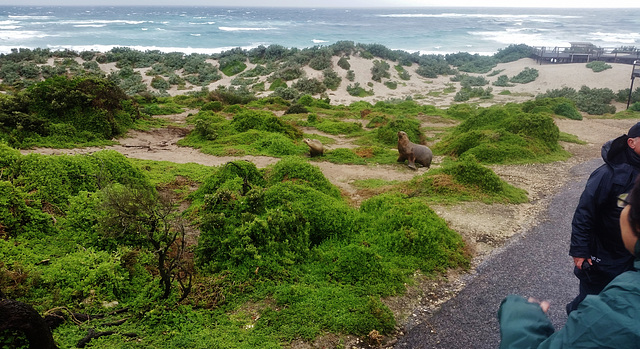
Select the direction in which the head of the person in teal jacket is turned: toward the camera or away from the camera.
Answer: away from the camera

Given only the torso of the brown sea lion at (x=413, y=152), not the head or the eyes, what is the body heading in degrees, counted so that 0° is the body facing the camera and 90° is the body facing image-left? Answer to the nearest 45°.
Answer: approximately 90°

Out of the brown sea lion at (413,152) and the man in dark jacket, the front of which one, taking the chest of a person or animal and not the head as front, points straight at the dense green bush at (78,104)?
the brown sea lion

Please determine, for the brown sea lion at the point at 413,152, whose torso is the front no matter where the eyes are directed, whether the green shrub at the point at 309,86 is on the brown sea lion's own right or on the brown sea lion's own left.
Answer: on the brown sea lion's own right

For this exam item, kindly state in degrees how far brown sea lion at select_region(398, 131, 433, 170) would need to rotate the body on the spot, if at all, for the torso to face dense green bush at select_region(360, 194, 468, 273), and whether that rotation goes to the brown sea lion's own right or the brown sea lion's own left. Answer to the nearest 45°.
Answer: approximately 90° to the brown sea lion's own left

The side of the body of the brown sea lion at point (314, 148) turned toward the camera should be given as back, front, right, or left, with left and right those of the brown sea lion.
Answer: left

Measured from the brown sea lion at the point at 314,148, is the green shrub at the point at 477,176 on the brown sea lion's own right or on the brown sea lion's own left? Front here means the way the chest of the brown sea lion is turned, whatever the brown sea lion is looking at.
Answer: on the brown sea lion's own left

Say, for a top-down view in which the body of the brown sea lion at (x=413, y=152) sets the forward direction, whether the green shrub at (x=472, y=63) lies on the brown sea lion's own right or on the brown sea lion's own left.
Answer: on the brown sea lion's own right
